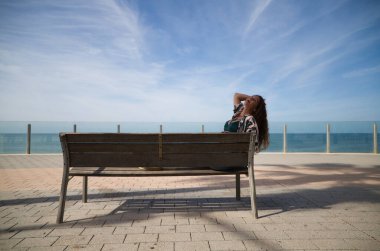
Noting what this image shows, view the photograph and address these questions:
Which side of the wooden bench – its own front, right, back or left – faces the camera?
back

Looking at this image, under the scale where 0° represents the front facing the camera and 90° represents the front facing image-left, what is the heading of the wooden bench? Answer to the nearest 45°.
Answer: approximately 180°
